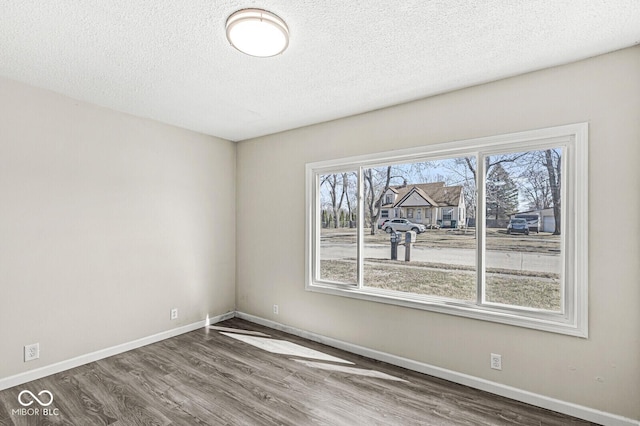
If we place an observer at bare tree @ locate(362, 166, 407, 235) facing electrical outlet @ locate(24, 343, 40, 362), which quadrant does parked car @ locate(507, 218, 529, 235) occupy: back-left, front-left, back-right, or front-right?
back-left

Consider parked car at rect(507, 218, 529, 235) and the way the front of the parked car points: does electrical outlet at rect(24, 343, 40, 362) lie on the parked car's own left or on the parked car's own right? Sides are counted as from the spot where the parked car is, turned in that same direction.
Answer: on the parked car's own right

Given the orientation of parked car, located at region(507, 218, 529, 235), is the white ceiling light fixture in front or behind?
in front

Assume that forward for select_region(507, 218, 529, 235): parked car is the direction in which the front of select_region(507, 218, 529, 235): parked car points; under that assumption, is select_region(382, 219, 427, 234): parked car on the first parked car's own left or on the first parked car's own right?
on the first parked car's own right

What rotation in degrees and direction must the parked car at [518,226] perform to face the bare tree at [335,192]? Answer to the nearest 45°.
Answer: approximately 90° to its right

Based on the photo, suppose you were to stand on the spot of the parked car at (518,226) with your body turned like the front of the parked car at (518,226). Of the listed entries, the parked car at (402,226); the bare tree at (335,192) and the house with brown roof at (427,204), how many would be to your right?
3

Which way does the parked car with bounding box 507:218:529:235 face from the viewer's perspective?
toward the camera

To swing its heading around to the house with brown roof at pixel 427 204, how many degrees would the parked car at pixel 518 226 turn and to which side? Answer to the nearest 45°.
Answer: approximately 90° to its right

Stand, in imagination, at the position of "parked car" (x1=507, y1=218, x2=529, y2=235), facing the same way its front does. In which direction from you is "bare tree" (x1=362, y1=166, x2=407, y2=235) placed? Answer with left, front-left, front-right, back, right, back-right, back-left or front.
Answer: right
